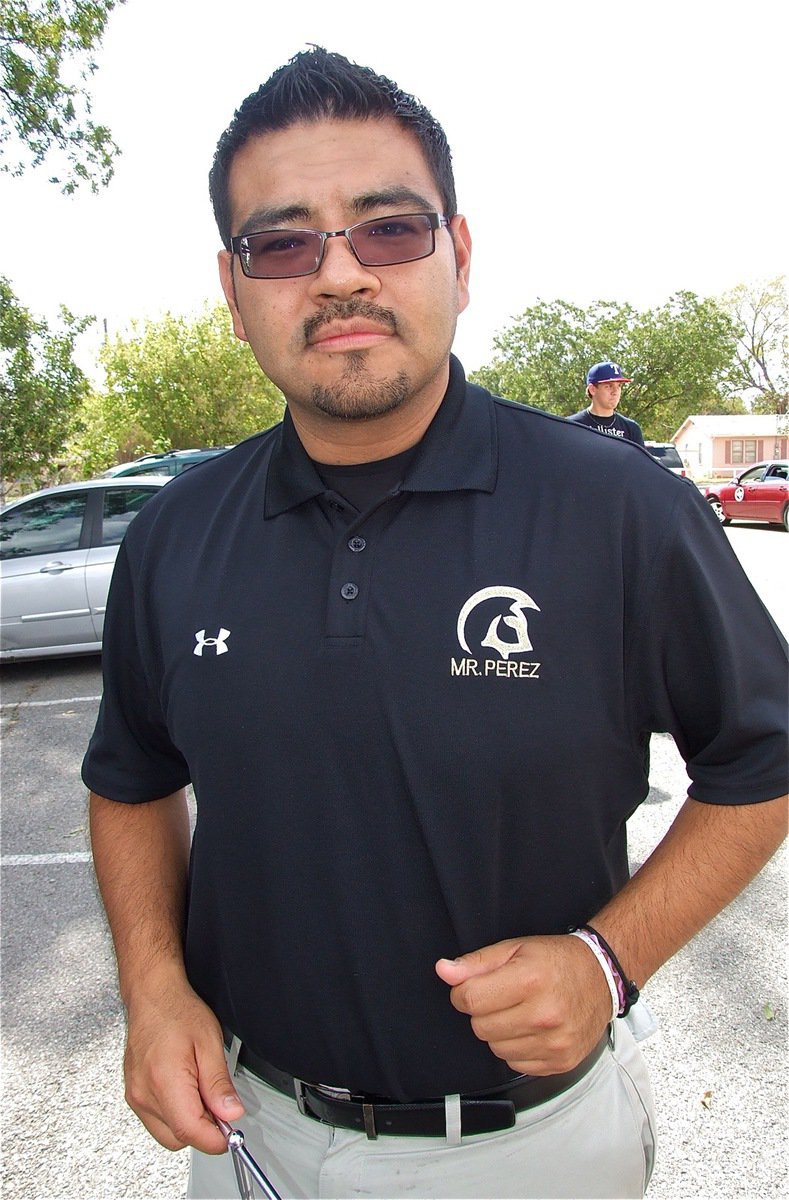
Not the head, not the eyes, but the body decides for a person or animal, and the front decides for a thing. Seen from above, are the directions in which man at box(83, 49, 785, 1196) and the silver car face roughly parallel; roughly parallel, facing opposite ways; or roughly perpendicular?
roughly perpendicular

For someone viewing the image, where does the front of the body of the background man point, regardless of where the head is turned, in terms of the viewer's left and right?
facing the viewer and to the right of the viewer

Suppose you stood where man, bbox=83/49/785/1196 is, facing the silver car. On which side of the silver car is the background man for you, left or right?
right

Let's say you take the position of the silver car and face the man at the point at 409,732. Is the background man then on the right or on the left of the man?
left

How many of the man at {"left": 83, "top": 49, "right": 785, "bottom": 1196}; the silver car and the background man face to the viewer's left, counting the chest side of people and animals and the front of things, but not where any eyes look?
1

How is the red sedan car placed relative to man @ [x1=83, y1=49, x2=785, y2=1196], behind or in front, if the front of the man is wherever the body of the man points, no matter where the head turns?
behind

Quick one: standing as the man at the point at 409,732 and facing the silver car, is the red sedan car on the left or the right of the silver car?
right

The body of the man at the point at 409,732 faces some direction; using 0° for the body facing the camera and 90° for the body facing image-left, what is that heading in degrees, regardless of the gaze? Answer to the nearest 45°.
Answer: approximately 0°

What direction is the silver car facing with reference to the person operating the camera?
facing to the left of the viewer

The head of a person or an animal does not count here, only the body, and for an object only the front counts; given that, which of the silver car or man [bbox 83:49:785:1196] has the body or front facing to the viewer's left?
the silver car

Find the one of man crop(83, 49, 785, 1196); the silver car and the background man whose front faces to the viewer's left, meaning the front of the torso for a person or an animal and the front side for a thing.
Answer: the silver car

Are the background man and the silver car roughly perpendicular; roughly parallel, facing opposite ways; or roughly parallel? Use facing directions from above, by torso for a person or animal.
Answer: roughly perpendicular

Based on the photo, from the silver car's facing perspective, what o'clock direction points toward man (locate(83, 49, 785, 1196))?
The man is roughly at 9 o'clock from the silver car.
